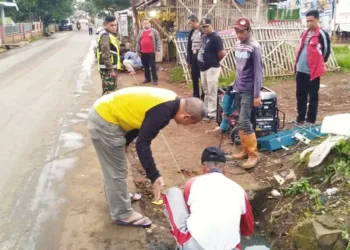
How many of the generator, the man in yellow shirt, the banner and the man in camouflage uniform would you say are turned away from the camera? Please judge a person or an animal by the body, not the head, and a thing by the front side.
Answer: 0

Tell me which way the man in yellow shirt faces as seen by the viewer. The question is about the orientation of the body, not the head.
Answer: to the viewer's right

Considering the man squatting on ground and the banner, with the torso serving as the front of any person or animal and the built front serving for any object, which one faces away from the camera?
the man squatting on ground

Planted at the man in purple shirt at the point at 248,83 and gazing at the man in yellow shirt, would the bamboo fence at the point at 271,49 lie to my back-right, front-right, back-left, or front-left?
back-right

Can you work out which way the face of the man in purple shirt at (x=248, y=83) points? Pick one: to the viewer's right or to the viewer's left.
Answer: to the viewer's left

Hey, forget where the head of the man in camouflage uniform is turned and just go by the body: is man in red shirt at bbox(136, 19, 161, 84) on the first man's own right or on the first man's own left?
on the first man's own left

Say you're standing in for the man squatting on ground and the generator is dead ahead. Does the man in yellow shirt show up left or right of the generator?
left

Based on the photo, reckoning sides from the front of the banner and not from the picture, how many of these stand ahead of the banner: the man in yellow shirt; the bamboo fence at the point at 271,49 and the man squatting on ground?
3

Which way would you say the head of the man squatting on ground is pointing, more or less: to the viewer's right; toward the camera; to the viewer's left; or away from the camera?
away from the camera

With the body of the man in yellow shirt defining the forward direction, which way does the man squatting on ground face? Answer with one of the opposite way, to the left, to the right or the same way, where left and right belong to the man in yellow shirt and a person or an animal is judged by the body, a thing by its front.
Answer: to the left

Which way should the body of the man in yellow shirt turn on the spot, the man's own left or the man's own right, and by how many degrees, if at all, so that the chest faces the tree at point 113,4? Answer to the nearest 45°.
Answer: approximately 90° to the man's own left

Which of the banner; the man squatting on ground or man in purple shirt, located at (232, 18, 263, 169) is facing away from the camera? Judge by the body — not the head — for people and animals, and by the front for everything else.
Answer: the man squatting on ground

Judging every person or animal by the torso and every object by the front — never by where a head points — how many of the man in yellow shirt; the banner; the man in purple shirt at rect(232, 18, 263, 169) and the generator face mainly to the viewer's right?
1

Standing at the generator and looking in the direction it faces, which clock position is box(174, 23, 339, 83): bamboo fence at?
The bamboo fence is roughly at 6 o'clock from the generator.

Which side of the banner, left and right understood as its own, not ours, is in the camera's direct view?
front

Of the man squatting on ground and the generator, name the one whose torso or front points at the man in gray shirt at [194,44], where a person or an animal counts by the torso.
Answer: the man squatting on ground

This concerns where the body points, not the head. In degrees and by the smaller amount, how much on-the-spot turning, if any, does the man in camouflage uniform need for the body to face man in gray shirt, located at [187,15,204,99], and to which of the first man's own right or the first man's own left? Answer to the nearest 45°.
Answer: approximately 90° to the first man's own left

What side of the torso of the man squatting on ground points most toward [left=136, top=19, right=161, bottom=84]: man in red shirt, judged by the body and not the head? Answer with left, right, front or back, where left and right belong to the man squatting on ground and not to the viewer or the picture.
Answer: front

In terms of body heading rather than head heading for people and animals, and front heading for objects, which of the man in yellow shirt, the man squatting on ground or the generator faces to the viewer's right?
the man in yellow shirt

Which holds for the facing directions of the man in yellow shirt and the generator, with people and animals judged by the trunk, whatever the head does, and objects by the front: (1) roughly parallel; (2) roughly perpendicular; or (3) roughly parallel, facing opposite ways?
roughly perpendicular
